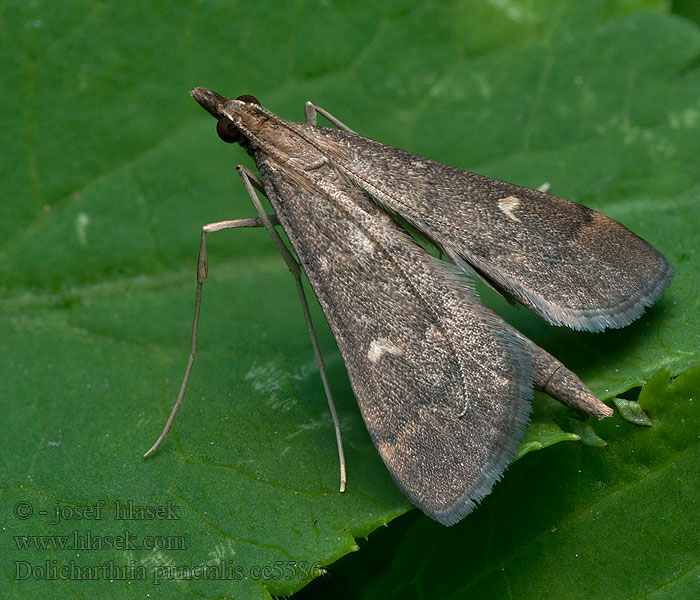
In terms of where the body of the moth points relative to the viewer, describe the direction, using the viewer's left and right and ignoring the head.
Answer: facing away from the viewer and to the left of the viewer
